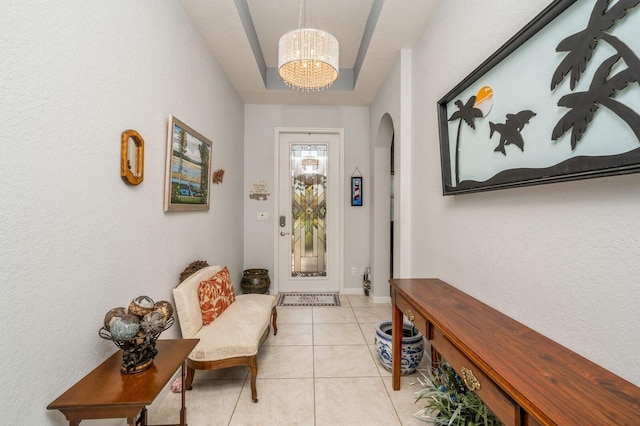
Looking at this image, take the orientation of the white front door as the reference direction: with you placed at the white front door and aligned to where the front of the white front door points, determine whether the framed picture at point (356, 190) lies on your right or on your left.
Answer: on your left

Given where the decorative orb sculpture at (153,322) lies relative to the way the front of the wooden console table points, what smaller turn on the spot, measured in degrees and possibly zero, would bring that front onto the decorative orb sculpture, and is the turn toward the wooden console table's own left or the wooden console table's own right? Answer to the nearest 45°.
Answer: approximately 45° to the wooden console table's own right

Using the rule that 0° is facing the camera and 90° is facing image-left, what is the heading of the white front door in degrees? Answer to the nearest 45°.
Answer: approximately 0°

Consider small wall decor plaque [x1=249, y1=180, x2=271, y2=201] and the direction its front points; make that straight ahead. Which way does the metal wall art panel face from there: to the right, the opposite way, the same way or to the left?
to the right

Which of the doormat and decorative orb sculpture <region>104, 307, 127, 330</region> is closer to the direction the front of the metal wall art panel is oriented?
the decorative orb sculpture

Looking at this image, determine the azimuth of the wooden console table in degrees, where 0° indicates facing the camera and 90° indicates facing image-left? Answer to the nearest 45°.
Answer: approximately 45°
